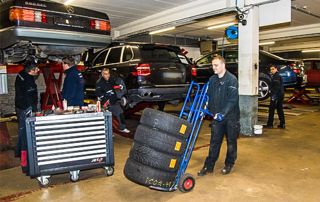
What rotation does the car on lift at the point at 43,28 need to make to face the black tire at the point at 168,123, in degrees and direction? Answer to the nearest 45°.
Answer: approximately 180°

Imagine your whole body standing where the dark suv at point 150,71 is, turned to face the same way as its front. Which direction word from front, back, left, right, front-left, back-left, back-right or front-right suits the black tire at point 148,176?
back-left

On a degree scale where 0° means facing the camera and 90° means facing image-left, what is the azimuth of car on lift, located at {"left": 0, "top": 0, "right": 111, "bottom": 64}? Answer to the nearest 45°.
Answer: approximately 135°

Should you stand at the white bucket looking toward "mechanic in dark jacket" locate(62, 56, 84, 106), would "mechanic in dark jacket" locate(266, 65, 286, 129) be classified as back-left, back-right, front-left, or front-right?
back-right

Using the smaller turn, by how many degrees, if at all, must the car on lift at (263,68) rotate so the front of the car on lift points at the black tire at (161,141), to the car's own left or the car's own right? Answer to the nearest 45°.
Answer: approximately 135° to the car's own left

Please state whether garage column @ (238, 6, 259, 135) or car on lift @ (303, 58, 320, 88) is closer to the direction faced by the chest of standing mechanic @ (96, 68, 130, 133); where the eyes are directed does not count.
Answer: the garage column

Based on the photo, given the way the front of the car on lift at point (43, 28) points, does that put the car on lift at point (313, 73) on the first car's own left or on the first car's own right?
on the first car's own right

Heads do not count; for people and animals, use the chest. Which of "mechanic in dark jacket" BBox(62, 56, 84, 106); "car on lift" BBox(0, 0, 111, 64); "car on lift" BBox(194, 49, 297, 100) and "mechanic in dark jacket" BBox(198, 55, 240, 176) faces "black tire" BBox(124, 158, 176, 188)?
"mechanic in dark jacket" BBox(198, 55, 240, 176)

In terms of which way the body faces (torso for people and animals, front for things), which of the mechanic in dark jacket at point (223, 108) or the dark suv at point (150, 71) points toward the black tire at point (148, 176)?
the mechanic in dark jacket

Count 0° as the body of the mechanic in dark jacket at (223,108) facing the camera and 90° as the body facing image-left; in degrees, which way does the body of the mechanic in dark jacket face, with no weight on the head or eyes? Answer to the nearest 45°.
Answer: approximately 45°

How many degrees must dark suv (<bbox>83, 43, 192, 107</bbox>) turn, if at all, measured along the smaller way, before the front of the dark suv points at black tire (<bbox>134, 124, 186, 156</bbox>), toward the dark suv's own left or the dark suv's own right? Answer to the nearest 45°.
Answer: approximately 135° to the dark suv's own left
